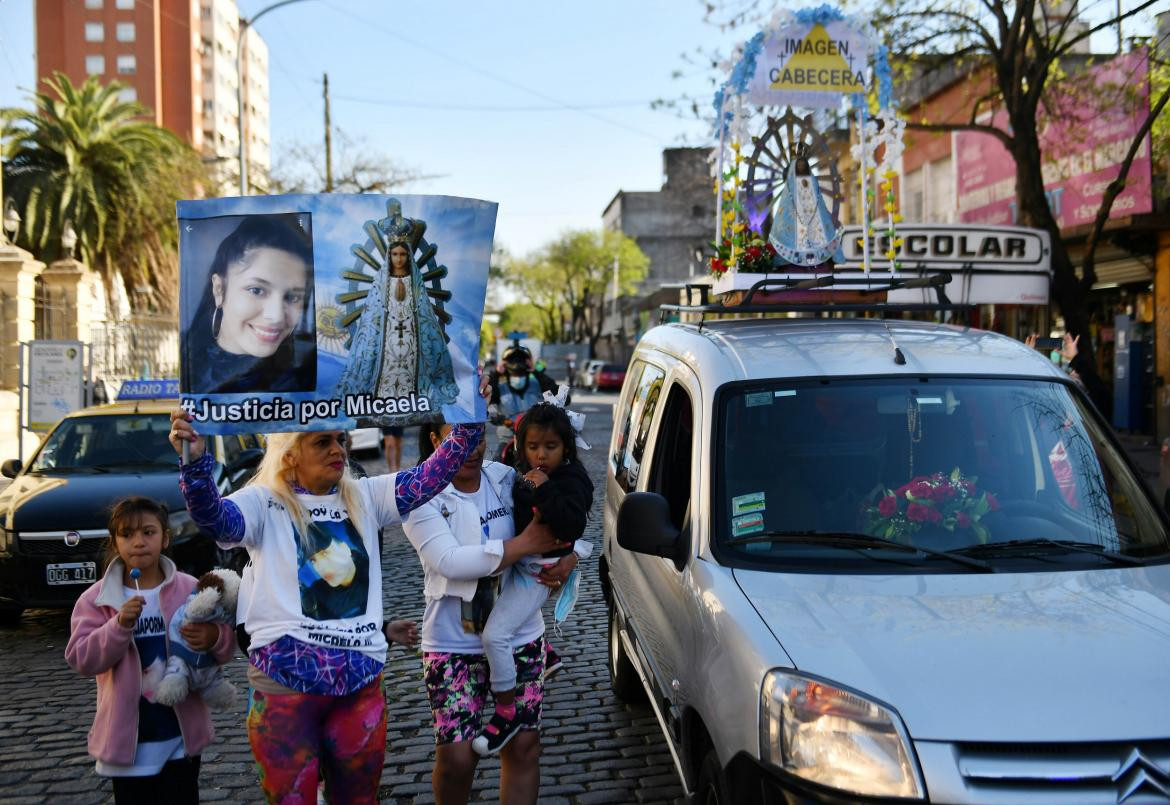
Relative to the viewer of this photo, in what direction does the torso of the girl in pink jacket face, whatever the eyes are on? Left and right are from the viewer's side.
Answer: facing the viewer

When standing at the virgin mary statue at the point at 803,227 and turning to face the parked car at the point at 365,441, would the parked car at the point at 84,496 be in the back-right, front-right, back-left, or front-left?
front-left

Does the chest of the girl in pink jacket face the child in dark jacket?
no

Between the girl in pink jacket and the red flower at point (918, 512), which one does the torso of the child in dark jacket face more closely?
the girl in pink jacket

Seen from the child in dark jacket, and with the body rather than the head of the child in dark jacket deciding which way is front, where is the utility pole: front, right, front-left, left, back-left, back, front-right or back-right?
back-right

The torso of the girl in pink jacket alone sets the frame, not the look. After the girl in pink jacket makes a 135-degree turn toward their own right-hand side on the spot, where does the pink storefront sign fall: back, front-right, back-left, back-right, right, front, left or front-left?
right

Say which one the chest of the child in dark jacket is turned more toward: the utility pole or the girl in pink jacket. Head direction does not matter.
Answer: the girl in pink jacket

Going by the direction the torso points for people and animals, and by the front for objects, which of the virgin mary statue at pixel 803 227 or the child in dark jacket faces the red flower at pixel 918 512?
the virgin mary statue

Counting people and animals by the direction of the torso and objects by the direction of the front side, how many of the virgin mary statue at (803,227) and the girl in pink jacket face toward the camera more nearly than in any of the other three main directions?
2

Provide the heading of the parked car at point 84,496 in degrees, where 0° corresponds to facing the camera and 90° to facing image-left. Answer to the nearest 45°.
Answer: approximately 45°

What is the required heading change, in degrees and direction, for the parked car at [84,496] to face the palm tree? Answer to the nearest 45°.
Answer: approximately 135° to its right

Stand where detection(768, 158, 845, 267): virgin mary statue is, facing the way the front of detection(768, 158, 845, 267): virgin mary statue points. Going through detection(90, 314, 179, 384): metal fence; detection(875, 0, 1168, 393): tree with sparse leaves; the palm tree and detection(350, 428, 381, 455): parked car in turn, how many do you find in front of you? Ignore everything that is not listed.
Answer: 0

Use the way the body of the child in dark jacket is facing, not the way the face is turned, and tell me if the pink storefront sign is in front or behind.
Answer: behind

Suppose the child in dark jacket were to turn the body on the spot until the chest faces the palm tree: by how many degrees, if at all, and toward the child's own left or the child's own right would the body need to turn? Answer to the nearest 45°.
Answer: approximately 90° to the child's own right

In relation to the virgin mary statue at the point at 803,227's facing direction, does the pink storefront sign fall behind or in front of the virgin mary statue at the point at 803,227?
behind

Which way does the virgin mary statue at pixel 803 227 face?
toward the camera

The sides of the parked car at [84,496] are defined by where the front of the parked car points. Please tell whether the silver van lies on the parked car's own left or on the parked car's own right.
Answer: on the parked car's own left

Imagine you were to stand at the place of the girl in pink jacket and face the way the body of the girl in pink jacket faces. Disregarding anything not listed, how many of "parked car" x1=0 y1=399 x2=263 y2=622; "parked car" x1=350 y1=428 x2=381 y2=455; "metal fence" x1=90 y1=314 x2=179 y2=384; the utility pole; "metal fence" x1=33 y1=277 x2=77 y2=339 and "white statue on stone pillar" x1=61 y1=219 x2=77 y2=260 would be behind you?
6

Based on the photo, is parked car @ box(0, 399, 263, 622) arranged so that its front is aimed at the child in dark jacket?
no

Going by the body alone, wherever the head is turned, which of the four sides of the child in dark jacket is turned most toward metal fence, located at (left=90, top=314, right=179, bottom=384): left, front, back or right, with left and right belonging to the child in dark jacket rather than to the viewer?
right
